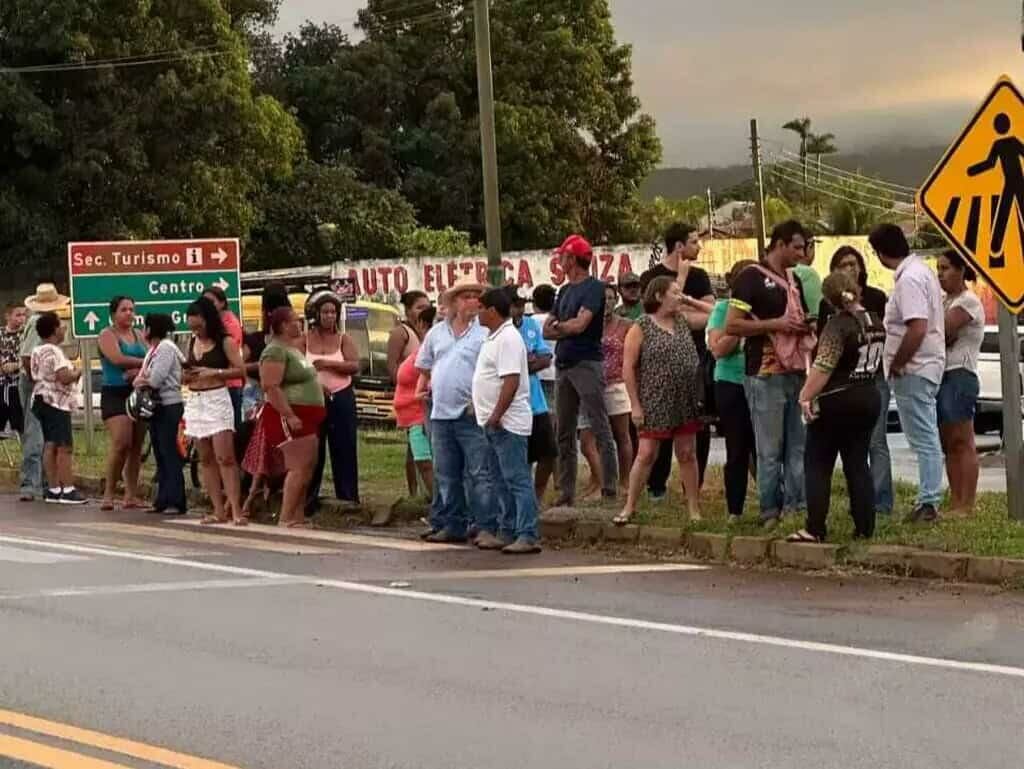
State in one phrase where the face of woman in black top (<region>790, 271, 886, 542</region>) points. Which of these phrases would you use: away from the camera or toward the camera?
away from the camera

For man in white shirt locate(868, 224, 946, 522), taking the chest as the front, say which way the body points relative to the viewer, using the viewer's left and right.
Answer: facing to the left of the viewer

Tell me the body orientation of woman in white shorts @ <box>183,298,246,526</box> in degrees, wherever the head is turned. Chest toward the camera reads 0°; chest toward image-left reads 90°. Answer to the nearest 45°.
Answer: approximately 45°

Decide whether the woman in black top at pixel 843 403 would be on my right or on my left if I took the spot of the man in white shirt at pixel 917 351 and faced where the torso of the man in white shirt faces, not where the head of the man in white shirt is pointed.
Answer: on my left
